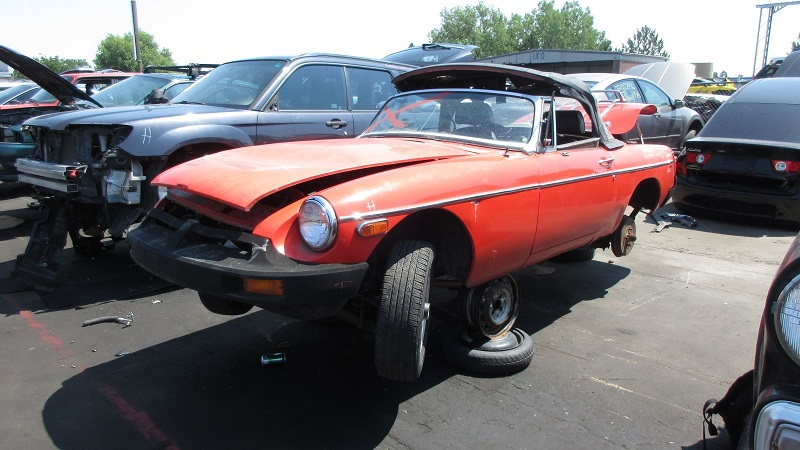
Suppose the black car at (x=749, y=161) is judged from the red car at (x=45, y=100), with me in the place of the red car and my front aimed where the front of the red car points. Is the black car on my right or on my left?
on my left

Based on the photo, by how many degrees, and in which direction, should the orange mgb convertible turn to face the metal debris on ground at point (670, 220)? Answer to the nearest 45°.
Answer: approximately 180°

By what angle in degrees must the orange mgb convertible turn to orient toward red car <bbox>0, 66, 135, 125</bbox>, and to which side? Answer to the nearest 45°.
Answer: approximately 90° to its right

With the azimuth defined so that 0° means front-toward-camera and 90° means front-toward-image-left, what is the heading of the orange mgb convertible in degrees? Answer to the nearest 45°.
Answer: approximately 45°

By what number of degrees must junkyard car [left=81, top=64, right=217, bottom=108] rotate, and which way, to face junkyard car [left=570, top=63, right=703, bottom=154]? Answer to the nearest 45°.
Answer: approximately 135° to its left

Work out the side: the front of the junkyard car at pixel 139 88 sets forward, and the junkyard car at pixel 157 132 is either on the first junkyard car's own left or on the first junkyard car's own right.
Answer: on the first junkyard car's own left

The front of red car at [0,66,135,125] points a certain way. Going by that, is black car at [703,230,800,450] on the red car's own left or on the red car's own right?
on the red car's own left
